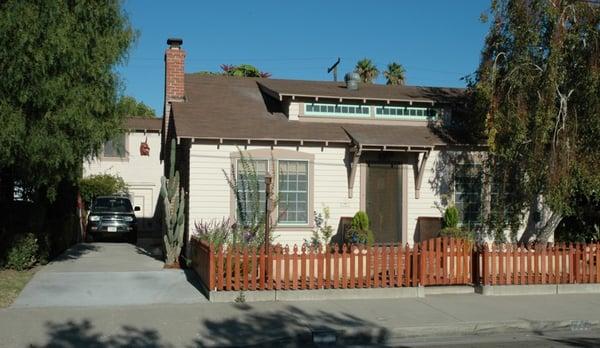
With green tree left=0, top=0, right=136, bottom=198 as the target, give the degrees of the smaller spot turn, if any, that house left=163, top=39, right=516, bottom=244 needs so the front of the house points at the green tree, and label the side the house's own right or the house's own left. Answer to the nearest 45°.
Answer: approximately 45° to the house's own right

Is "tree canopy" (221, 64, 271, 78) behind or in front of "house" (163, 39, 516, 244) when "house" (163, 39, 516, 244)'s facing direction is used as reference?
behind

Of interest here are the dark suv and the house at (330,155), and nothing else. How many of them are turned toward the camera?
2

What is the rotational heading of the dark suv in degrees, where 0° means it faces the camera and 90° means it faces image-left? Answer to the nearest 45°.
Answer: approximately 0°

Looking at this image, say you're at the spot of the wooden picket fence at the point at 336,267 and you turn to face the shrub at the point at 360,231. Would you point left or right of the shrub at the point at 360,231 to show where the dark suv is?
left

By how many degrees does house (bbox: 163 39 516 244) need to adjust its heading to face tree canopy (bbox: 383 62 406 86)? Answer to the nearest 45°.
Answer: approximately 180°

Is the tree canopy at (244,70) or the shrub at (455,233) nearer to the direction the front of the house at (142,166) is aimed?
the shrub

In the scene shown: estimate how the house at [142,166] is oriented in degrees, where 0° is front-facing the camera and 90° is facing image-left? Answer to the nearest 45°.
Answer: approximately 0°

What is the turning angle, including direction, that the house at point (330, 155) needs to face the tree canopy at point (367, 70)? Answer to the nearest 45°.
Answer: approximately 180°

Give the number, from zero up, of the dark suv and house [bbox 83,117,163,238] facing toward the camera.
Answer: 2

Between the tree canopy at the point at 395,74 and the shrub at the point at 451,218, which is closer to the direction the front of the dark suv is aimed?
the shrub
